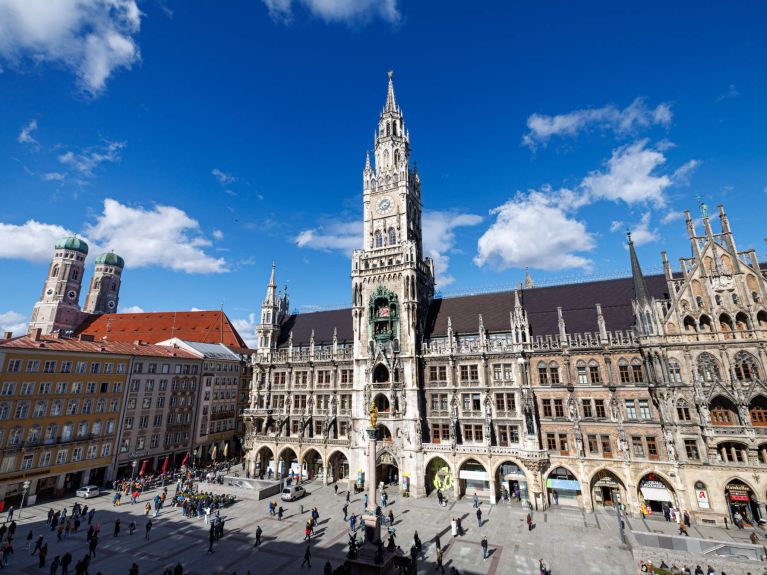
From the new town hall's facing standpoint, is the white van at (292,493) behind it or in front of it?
in front

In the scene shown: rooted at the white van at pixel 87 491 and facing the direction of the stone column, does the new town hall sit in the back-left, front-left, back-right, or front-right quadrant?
front-left

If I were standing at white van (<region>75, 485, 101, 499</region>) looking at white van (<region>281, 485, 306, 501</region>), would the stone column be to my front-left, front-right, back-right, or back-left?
front-right

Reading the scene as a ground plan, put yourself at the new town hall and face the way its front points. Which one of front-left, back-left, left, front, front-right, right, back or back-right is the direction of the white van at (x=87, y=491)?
front-right

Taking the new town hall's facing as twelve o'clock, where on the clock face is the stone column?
The stone column is roughly at 12 o'clock from the new town hall.

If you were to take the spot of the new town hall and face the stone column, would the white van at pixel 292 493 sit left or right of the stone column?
right

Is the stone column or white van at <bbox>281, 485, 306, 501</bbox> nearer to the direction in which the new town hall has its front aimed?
the stone column

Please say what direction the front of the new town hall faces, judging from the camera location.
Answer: facing the viewer and to the left of the viewer

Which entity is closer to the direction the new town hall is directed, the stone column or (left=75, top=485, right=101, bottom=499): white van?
the stone column
